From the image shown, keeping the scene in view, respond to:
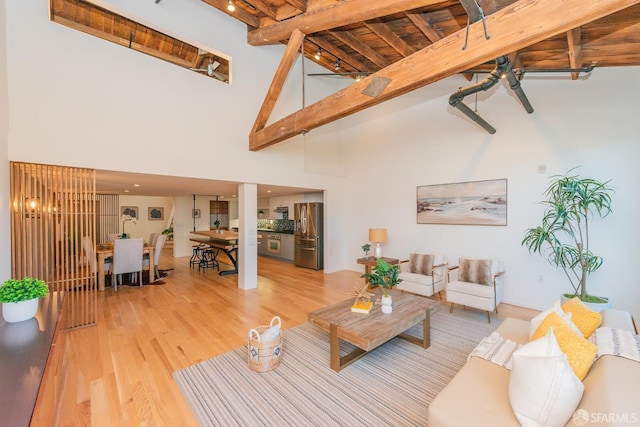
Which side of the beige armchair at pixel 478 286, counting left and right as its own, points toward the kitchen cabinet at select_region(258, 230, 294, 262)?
right

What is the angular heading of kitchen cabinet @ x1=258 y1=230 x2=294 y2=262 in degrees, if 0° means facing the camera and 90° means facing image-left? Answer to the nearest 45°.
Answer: approximately 45°

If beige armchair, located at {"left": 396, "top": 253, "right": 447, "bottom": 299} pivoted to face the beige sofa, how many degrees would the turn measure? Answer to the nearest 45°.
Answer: approximately 45° to its left

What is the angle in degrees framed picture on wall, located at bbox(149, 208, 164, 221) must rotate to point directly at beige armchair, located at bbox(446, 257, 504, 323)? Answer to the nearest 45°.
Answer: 0° — it already faces it

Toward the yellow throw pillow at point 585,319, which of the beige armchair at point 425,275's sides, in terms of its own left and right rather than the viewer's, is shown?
left

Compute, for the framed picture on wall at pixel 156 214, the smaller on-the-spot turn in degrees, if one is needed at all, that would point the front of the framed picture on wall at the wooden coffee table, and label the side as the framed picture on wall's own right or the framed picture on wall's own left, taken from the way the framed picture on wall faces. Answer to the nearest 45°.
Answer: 0° — it already faces it

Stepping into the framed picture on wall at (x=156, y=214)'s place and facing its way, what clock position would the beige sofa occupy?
The beige sofa is roughly at 12 o'clock from the framed picture on wall.

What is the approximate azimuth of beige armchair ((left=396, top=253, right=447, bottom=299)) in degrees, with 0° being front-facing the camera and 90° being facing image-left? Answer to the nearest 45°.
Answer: approximately 45°

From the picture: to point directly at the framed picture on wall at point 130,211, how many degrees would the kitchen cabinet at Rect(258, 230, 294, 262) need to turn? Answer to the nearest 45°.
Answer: approximately 90° to its right

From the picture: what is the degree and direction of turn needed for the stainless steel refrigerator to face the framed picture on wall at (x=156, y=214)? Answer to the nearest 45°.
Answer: approximately 90° to its right

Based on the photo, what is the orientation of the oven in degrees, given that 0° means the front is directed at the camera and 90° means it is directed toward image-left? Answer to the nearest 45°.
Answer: approximately 45°
